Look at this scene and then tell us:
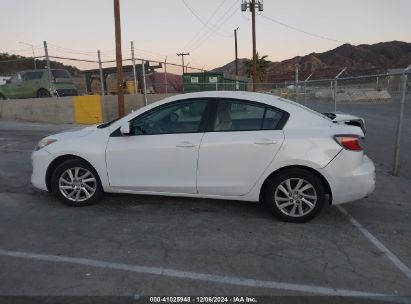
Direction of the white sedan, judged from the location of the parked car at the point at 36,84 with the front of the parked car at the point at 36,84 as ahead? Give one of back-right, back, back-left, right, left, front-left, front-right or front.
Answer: back-left

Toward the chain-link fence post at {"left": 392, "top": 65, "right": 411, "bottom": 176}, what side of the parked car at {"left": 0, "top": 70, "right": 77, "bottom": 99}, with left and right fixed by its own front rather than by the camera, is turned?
back

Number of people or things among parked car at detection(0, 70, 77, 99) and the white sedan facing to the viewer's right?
0

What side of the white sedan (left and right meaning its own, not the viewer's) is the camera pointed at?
left

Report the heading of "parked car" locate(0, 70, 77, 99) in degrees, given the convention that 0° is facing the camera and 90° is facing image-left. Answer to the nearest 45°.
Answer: approximately 135°

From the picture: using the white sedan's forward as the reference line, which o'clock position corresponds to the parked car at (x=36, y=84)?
The parked car is roughly at 2 o'clock from the white sedan.
